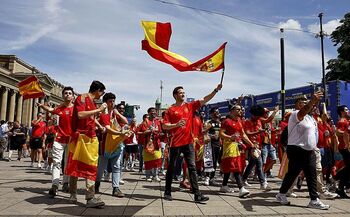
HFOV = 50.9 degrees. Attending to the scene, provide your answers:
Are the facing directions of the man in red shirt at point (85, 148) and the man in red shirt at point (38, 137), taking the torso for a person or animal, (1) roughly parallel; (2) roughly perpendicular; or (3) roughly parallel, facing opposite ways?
roughly perpendicular

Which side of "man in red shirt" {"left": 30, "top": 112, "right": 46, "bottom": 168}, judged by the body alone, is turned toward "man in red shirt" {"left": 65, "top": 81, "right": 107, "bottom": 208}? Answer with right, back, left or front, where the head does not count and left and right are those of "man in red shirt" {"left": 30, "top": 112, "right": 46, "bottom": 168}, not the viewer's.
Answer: front

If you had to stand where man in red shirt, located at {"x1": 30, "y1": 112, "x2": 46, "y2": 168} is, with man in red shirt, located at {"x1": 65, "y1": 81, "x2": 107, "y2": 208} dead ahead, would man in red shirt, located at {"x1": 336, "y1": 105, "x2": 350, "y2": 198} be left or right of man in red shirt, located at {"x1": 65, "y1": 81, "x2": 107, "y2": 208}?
left

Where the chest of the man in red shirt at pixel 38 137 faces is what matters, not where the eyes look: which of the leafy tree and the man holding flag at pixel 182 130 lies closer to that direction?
the man holding flag

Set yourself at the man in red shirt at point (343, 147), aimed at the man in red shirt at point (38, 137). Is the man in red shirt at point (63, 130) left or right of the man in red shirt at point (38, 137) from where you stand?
left

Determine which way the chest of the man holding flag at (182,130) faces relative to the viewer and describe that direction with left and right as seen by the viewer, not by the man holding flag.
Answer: facing the viewer and to the right of the viewer

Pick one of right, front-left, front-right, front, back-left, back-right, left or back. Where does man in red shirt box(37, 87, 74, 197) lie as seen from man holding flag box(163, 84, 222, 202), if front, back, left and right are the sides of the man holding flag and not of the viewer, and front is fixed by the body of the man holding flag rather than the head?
back-right

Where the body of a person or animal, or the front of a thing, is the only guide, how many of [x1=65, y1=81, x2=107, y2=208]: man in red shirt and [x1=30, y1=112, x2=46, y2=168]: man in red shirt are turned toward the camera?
1
